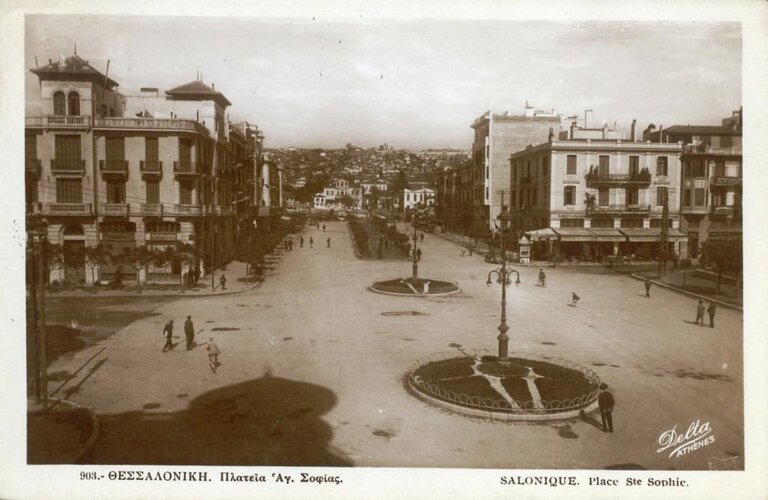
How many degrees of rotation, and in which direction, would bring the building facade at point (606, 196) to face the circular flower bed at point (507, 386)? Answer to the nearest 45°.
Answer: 0° — it already faces it

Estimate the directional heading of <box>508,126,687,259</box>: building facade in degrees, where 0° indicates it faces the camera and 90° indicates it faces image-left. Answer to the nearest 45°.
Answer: approximately 0°

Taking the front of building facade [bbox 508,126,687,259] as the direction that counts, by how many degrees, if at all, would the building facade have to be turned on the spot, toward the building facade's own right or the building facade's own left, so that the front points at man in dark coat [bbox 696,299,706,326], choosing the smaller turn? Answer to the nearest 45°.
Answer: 0° — it already faces them

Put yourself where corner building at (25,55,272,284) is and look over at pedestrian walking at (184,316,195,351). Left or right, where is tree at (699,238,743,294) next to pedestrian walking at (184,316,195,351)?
left
